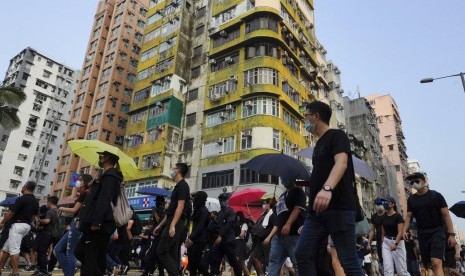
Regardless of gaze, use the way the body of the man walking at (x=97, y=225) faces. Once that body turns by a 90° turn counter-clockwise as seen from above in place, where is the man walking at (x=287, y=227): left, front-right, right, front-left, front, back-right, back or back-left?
left

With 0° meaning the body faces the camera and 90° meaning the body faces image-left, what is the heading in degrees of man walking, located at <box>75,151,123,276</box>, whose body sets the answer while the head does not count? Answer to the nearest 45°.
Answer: approximately 90°

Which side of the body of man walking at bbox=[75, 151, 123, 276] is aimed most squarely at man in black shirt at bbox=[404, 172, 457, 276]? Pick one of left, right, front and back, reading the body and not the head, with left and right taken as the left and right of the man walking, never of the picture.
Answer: back

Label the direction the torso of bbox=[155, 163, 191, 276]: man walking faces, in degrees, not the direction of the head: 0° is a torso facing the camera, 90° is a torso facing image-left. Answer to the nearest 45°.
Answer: approximately 90°

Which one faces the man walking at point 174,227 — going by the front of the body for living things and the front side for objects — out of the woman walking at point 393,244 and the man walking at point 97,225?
the woman walking

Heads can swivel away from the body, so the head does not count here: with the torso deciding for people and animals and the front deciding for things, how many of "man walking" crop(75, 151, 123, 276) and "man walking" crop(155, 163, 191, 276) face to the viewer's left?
2

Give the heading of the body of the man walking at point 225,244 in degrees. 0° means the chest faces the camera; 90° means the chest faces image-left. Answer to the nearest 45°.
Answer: approximately 45°

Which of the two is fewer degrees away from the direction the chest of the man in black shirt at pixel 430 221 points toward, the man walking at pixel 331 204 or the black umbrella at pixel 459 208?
the man walking

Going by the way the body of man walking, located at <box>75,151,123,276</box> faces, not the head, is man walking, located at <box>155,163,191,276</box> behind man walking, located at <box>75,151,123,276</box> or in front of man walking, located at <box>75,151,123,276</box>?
behind

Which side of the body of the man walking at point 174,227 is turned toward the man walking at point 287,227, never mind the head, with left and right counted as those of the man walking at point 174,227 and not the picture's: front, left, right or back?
back
